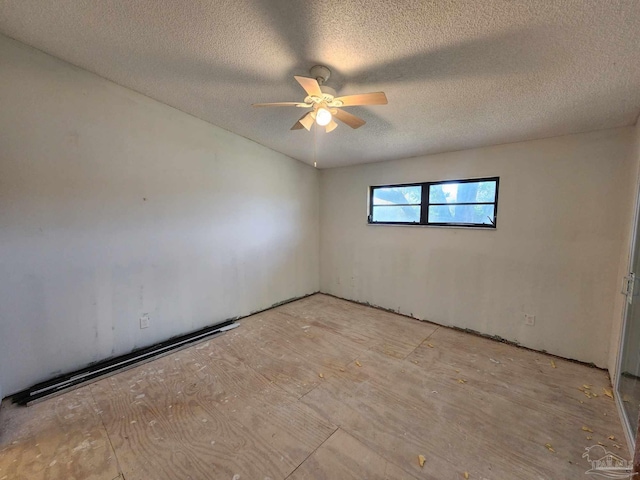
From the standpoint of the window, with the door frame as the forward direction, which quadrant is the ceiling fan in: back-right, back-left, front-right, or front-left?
front-right

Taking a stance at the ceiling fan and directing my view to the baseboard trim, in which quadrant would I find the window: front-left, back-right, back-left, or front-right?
back-right

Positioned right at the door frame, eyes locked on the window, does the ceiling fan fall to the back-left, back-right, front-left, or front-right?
front-left

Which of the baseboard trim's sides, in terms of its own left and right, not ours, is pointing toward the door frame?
front

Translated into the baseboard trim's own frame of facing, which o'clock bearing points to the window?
The window is roughly at 11 o'clock from the baseboard trim.

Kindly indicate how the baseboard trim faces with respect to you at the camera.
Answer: facing the viewer and to the right of the viewer
